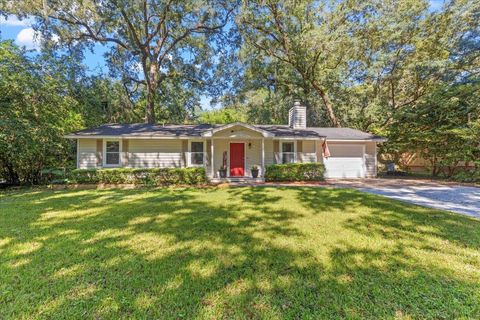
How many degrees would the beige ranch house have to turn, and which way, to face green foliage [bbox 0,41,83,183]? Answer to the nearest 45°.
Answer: approximately 90° to its right

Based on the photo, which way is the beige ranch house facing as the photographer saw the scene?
facing the viewer

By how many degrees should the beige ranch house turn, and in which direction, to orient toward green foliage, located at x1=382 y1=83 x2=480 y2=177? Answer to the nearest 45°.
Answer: approximately 90° to its left
